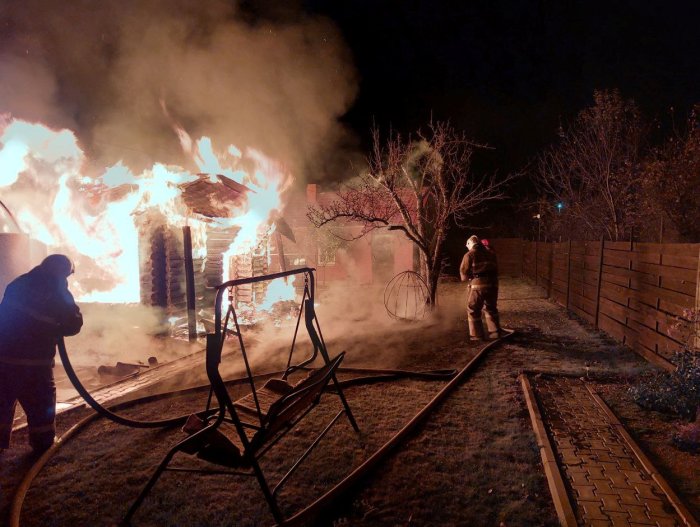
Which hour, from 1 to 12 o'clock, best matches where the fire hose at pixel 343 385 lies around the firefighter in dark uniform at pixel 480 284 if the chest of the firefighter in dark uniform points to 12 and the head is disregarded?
The fire hose is roughly at 8 o'clock from the firefighter in dark uniform.

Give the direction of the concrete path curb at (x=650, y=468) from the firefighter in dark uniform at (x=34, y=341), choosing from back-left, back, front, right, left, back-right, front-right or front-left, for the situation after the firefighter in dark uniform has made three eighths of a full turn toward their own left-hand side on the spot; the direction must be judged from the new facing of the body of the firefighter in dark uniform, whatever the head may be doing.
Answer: back-left

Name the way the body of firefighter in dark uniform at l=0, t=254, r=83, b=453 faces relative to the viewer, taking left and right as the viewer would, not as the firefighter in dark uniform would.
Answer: facing away from the viewer and to the right of the viewer

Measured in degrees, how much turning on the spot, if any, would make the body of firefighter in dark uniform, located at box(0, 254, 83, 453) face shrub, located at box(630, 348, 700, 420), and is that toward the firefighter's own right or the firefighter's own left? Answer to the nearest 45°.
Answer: approximately 90° to the firefighter's own right

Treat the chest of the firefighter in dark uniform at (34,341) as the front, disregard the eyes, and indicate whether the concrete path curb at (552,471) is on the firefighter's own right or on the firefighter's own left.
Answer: on the firefighter's own right

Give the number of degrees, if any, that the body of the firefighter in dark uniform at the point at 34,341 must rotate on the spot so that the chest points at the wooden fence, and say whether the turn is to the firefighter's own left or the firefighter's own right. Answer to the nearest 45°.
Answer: approximately 45° to the firefighter's own right

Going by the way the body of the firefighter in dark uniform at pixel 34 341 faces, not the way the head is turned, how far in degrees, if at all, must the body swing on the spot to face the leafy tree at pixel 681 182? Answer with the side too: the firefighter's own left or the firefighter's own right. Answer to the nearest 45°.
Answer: approximately 45° to the firefighter's own right
